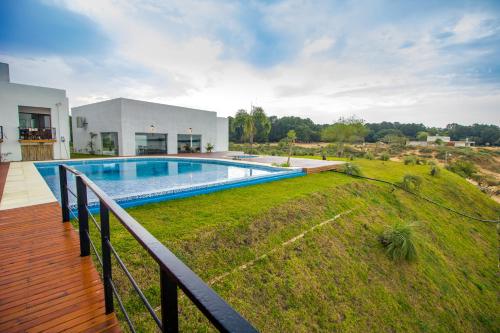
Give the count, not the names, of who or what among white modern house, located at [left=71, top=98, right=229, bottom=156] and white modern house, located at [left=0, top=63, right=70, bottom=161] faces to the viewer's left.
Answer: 0

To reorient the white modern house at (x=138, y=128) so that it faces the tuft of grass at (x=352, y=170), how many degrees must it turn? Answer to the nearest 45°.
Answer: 0° — it already faces it

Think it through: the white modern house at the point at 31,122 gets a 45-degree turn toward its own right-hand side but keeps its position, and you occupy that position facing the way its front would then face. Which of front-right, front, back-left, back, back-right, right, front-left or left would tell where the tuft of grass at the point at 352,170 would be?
front-left

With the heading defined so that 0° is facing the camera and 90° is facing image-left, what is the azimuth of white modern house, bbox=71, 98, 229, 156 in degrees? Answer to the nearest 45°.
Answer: approximately 315°

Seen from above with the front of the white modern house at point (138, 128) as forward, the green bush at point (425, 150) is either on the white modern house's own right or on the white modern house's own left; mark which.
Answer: on the white modern house's own left

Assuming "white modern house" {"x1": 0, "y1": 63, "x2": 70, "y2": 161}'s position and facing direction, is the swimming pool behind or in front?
in front

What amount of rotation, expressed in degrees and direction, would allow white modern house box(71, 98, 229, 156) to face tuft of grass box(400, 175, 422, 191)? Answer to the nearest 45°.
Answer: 0° — it already faces it

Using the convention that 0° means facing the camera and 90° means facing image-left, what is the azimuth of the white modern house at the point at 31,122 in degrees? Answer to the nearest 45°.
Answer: approximately 315°
